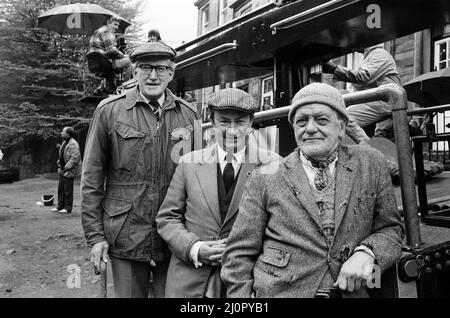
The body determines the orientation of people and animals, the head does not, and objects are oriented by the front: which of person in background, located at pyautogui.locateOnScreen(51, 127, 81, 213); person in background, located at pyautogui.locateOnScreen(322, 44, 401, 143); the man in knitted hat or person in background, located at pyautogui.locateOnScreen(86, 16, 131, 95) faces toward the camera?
the man in knitted hat

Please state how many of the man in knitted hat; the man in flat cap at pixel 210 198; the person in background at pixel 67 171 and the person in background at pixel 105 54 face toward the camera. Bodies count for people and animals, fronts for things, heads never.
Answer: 2

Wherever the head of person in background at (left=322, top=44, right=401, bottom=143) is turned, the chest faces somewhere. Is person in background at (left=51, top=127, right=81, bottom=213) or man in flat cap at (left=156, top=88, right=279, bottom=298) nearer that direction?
the person in background

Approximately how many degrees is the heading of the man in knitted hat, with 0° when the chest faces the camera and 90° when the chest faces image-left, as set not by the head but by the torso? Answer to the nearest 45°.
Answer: approximately 0°

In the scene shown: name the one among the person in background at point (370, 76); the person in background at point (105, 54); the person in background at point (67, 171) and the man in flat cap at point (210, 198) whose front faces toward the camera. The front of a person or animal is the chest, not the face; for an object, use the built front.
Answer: the man in flat cap

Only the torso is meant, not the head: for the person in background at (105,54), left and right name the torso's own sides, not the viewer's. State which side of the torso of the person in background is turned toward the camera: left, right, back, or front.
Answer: right

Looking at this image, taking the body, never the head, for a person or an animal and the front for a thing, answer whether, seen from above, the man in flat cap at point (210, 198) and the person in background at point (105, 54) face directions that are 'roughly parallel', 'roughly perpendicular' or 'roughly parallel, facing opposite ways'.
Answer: roughly perpendicular

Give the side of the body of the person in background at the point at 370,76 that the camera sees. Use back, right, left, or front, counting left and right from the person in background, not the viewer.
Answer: left

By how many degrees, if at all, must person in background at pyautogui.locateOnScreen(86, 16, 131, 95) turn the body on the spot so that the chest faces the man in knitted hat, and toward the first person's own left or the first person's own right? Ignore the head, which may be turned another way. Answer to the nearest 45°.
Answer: approximately 90° to the first person's own right

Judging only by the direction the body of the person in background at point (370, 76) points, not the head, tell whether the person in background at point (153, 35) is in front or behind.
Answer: in front

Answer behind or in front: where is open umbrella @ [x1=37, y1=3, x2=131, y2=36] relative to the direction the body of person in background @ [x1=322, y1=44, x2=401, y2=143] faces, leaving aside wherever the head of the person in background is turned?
in front

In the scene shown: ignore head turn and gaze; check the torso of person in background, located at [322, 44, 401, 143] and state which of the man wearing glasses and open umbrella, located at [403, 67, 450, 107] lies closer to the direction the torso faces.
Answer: the man wearing glasses
